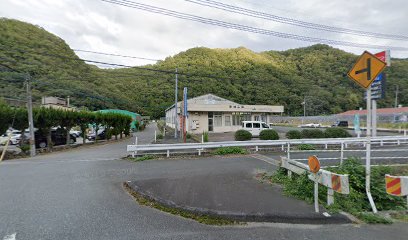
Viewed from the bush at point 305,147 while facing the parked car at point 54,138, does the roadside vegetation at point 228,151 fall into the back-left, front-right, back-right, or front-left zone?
front-left

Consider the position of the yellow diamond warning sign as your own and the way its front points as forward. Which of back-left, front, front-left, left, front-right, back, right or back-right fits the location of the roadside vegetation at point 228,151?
back-right

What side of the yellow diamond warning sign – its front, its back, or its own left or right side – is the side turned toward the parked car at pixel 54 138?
right

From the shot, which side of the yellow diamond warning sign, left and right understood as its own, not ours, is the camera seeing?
front
